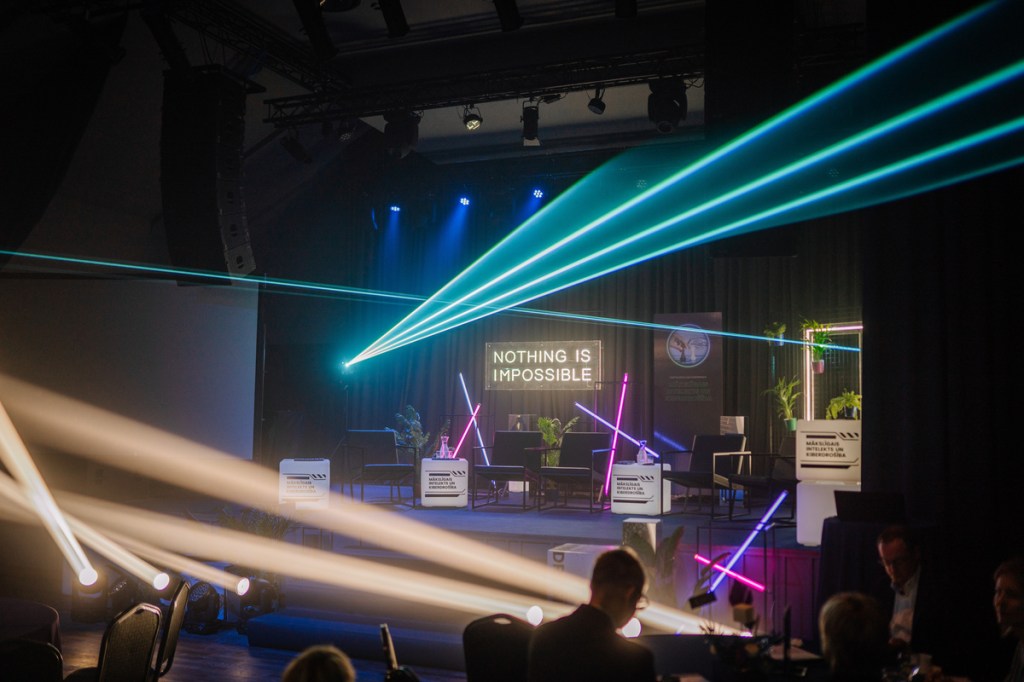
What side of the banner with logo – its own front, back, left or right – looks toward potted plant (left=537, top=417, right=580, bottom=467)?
right

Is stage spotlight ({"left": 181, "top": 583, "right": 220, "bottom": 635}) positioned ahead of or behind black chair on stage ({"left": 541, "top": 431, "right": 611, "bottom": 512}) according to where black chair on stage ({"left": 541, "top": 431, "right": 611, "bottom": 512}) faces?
ahead

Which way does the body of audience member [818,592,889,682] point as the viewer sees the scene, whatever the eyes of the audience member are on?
away from the camera

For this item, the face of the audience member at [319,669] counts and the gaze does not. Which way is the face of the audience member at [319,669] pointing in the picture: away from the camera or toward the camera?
away from the camera

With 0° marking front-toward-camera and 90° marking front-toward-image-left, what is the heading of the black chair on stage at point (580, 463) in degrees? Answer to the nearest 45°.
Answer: approximately 45°

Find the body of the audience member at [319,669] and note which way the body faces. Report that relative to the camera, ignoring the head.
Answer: away from the camera

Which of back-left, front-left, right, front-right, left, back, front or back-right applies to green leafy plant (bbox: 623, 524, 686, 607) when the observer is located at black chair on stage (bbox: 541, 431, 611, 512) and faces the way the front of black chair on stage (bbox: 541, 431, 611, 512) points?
front-left

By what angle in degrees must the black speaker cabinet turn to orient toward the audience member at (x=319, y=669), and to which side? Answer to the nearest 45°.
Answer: approximately 45° to its left

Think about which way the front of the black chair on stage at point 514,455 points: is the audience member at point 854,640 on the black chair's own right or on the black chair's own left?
on the black chair's own left

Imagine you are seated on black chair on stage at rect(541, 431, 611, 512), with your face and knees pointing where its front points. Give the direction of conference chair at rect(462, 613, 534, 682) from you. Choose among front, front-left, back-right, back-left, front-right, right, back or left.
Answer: front-left

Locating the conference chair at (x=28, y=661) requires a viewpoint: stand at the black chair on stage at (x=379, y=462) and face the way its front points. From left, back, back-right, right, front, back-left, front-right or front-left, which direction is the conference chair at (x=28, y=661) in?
front-right

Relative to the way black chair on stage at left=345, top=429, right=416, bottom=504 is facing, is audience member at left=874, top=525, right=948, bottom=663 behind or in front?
in front

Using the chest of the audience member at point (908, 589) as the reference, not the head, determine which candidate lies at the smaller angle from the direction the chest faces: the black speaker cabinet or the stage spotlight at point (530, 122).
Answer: the black speaker cabinet

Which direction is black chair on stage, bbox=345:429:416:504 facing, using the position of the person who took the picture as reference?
facing the viewer and to the right of the viewer

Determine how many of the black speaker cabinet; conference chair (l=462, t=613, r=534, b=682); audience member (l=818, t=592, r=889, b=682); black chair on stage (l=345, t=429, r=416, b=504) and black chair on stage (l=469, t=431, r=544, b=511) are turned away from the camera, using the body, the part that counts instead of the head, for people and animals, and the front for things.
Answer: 2

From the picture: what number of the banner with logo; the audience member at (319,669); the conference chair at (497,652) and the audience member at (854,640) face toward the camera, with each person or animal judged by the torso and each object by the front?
1

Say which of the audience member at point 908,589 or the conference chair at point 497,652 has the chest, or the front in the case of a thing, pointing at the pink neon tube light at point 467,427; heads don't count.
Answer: the conference chair
